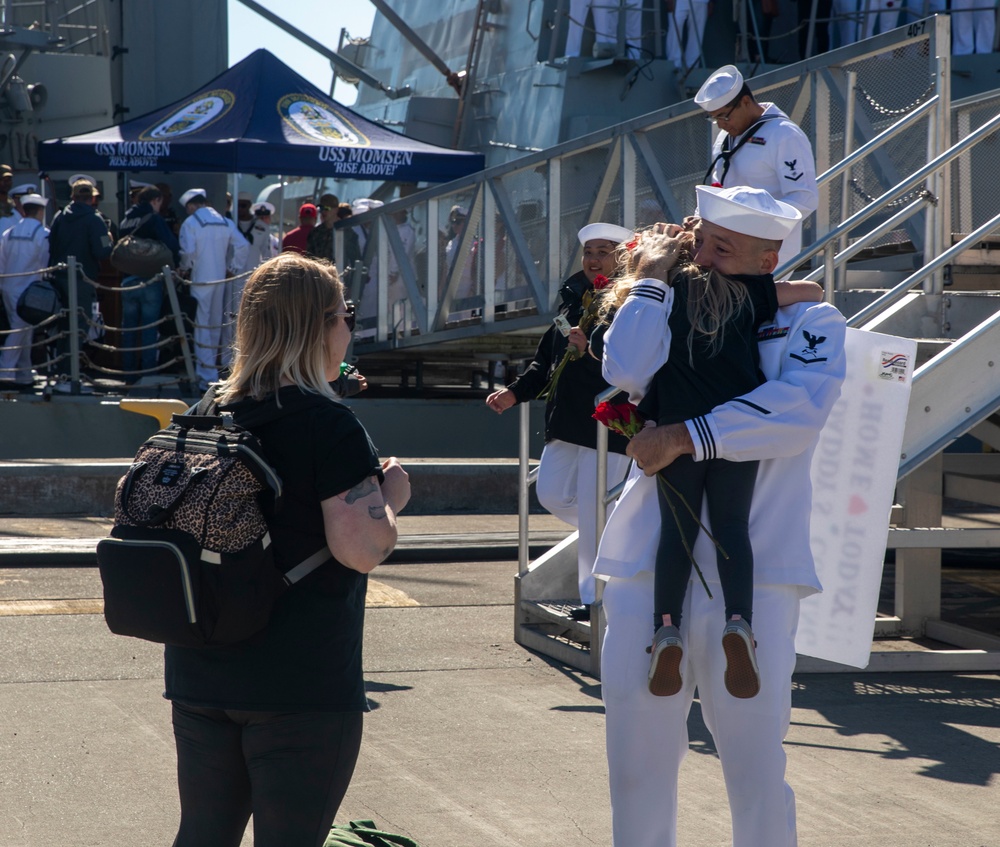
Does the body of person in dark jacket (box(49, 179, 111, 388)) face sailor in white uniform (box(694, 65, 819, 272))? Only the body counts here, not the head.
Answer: no

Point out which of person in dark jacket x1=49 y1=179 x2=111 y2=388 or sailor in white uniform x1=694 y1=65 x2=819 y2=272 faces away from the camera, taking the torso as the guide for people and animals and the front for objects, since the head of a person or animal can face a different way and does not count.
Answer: the person in dark jacket

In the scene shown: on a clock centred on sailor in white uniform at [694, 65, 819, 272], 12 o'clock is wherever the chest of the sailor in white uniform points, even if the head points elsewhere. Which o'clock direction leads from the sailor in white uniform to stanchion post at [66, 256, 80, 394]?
The stanchion post is roughly at 3 o'clock from the sailor in white uniform.

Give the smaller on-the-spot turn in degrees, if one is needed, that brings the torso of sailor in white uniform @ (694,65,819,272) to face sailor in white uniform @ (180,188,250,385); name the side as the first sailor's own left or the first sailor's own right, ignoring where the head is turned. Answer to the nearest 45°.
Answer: approximately 90° to the first sailor's own right

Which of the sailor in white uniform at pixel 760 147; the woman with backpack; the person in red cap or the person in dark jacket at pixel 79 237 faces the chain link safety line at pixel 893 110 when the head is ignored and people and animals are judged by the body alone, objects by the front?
the woman with backpack

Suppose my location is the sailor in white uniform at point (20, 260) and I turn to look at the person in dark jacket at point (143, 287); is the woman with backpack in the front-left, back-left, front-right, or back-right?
front-right

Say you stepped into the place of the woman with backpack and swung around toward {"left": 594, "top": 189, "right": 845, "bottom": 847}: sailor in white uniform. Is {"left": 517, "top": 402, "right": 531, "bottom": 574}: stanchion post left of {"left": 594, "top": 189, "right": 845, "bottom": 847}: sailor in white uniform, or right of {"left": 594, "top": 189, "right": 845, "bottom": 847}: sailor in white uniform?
left

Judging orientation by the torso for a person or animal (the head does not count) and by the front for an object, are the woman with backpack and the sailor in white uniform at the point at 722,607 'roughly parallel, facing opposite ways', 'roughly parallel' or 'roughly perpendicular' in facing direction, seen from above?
roughly parallel, facing opposite ways

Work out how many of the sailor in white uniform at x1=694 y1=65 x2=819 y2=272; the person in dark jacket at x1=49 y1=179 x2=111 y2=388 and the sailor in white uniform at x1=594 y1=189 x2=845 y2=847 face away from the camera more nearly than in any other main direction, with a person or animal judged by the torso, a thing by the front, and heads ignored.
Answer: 1

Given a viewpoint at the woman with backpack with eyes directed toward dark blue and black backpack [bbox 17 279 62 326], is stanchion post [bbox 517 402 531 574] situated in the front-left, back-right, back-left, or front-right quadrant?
front-right

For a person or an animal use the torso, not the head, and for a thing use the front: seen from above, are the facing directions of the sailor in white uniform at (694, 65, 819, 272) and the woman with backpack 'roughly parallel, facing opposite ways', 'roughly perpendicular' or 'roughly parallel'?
roughly parallel, facing opposite ways

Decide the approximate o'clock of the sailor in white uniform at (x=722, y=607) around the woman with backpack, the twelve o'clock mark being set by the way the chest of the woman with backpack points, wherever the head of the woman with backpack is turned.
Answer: The sailor in white uniform is roughly at 1 o'clock from the woman with backpack.

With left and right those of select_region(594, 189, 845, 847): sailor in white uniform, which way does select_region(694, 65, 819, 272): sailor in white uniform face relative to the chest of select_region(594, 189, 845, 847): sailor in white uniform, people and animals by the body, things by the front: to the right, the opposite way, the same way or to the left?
the same way

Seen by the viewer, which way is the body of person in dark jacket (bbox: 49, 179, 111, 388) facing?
away from the camera

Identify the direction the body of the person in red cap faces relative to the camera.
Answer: away from the camera
